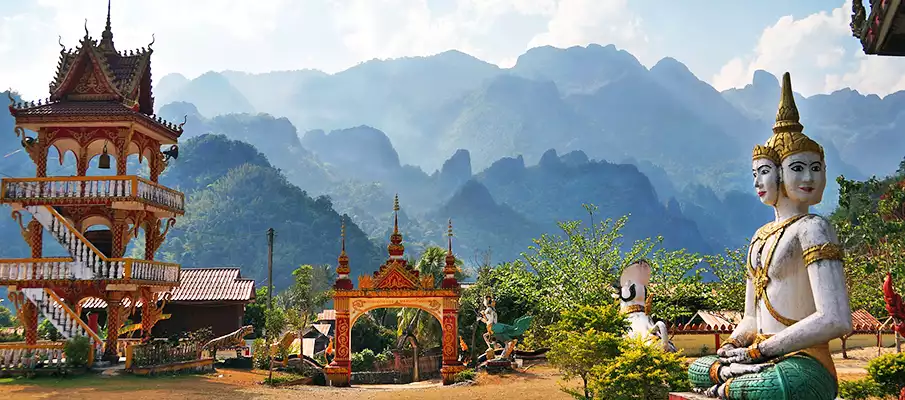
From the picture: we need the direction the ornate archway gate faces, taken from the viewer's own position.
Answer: facing the viewer

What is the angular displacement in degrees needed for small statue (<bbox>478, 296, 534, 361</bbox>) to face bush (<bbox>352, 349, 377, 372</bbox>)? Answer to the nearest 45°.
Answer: approximately 45° to its right

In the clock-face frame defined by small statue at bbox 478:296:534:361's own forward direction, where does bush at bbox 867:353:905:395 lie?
The bush is roughly at 8 o'clock from the small statue.

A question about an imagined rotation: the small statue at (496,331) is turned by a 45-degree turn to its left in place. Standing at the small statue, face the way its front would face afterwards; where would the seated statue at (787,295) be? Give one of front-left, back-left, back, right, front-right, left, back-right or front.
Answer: front-left

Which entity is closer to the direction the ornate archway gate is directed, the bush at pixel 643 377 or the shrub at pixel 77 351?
the bush

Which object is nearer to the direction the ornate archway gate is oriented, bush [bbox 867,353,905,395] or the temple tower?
the bush

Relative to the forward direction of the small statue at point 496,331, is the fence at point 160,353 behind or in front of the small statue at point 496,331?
in front

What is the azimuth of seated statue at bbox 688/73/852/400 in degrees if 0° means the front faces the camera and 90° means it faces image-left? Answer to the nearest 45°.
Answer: approximately 45°

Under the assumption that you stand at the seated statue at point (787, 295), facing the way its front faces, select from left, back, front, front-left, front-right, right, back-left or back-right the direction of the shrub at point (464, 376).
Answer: right

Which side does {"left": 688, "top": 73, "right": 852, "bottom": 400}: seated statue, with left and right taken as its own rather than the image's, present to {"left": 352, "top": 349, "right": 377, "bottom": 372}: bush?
right

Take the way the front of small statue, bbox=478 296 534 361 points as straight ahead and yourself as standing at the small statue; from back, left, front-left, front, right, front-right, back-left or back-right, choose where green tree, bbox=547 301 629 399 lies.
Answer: left

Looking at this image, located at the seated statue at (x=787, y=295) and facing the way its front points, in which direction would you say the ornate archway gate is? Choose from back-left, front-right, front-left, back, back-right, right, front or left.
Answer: right

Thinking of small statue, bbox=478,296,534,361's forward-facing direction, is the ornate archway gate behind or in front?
in front
